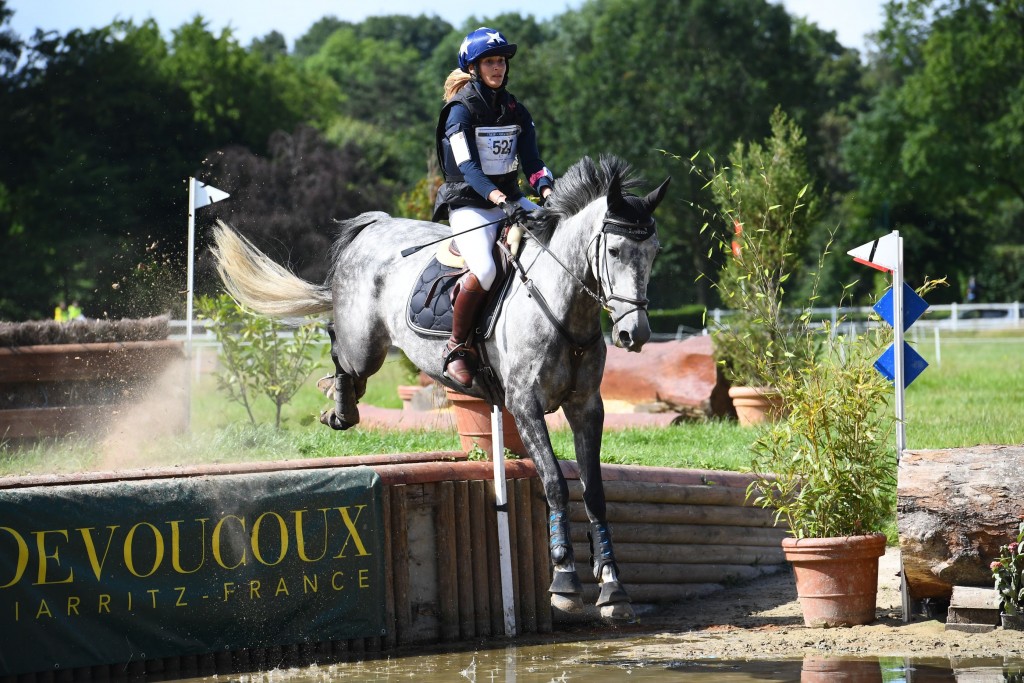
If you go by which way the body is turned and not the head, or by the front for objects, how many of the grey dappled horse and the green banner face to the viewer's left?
0

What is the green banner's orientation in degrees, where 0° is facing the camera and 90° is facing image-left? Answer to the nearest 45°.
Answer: approximately 0°

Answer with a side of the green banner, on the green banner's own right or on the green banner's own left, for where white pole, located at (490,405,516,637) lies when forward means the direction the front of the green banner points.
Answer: on the green banner's own left

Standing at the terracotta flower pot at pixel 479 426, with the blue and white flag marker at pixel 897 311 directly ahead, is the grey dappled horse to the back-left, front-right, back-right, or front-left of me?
front-right

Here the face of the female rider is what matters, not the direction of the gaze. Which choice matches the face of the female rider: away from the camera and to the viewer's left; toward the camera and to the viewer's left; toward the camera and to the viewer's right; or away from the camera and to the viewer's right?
toward the camera and to the viewer's right

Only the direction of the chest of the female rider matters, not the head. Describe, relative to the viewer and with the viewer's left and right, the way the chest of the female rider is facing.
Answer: facing the viewer and to the right of the viewer

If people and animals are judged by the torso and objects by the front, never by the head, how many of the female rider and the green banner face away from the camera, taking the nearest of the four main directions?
0

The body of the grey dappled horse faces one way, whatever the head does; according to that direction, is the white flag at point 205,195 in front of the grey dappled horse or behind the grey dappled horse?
behind

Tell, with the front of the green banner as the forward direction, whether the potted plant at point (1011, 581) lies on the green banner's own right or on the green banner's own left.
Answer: on the green banner's own left

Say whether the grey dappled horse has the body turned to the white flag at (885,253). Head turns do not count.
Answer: no

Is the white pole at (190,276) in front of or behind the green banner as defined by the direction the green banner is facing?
behind

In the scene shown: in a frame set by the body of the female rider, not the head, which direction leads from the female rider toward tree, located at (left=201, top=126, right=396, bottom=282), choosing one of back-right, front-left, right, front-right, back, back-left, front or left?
back-left

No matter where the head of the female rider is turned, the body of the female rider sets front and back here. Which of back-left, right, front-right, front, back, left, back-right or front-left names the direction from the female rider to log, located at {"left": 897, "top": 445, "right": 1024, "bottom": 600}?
front-left

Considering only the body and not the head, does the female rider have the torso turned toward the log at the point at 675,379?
no
